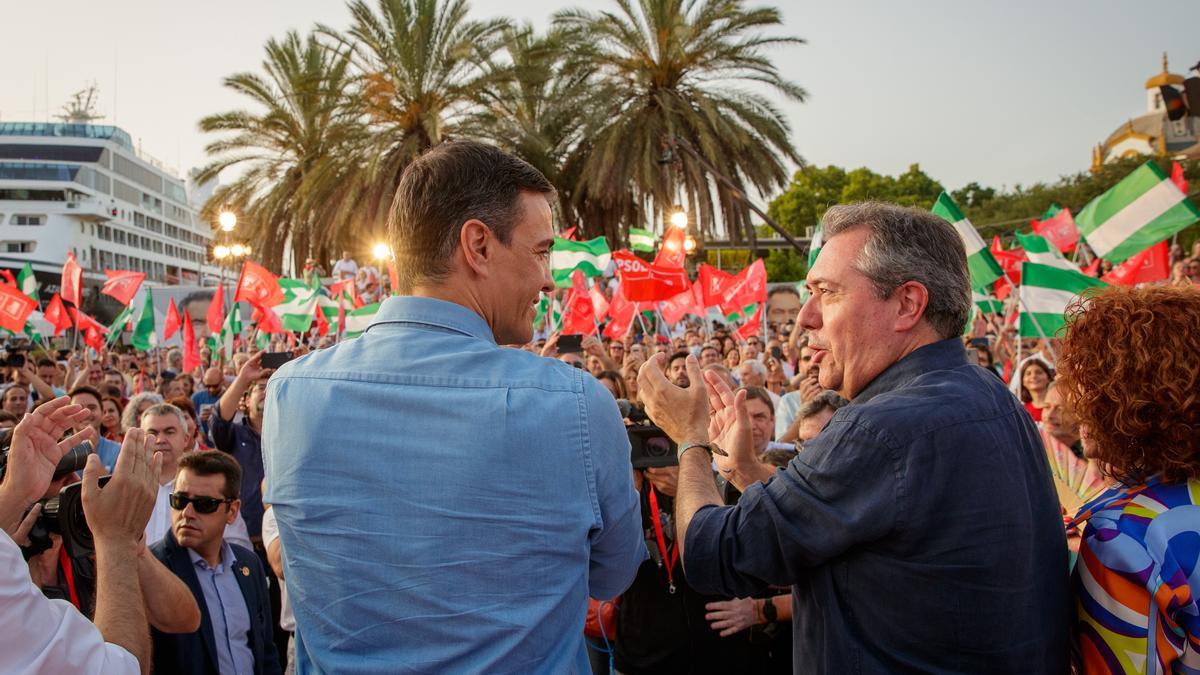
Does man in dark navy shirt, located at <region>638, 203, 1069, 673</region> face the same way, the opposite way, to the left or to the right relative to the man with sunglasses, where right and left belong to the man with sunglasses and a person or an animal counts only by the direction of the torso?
the opposite way

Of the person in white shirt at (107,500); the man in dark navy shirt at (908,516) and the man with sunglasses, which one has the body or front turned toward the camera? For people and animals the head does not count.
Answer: the man with sunglasses

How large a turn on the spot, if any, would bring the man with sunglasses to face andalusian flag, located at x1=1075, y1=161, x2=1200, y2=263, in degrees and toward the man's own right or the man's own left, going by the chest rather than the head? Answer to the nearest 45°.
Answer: approximately 90° to the man's own left

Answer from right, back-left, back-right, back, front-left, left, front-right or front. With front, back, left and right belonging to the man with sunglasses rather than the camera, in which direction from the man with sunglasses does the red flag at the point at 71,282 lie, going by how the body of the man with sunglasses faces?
back

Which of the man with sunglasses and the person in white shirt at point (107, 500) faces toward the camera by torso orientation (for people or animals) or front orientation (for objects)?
the man with sunglasses

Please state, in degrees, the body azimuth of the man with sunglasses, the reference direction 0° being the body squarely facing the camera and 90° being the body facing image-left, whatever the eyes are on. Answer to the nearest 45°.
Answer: approximately 0°

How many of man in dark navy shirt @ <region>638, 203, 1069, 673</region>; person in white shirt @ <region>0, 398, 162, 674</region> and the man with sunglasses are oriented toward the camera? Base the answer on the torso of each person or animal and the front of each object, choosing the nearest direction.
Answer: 1

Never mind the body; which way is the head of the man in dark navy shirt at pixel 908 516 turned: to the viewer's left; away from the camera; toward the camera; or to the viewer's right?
to the viewer's left

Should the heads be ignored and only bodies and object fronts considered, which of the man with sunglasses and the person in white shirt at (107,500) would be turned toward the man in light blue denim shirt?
the man with sunglasses

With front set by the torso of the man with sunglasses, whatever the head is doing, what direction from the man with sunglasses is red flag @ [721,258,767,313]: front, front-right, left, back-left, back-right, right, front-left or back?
back-left

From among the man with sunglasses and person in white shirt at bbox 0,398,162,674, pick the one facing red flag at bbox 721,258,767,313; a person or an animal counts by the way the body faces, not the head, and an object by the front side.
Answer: the person in white shirt

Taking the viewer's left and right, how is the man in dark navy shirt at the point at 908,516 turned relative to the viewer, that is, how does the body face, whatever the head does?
facing away from the viewer and to the left of the viewer

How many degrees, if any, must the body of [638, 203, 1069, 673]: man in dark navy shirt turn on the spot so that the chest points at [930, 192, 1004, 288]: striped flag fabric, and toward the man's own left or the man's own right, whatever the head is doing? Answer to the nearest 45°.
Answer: approximately 45° to the man's own right

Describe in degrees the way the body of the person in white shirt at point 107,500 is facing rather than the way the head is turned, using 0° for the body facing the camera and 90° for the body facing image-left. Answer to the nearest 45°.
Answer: approximately 225°

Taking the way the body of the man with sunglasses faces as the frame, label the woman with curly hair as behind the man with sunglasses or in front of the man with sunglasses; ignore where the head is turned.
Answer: in front
